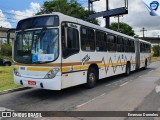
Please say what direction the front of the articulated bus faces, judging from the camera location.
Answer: facing the viewer and to the left of the viewer
